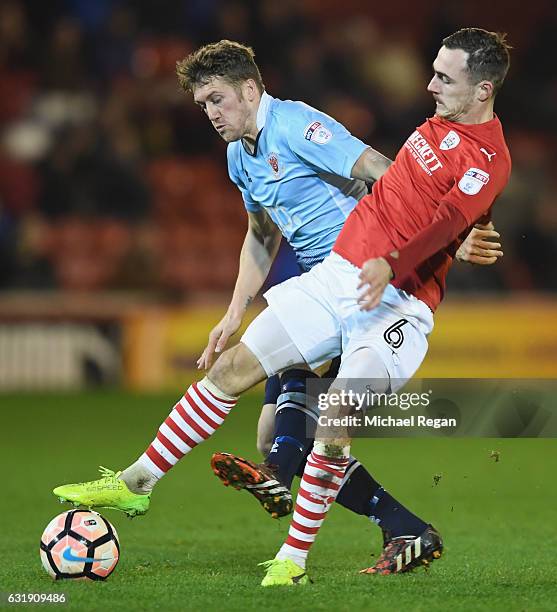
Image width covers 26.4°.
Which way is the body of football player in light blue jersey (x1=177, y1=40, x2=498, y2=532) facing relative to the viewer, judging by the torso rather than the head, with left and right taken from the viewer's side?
facing the viewer and to the left of the viewer

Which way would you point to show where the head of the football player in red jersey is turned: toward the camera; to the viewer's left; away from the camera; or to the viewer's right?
to the viewer's left

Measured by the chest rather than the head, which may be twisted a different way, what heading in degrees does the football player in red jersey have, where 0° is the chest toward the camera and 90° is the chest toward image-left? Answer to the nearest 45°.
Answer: approximately 45°

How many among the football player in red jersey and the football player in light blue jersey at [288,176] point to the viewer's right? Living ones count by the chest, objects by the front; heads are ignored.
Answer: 0

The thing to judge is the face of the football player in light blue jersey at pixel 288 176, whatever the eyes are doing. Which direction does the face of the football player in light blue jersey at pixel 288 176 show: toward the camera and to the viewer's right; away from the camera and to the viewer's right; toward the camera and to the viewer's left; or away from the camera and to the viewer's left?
toward the camera and to the viewer's left
